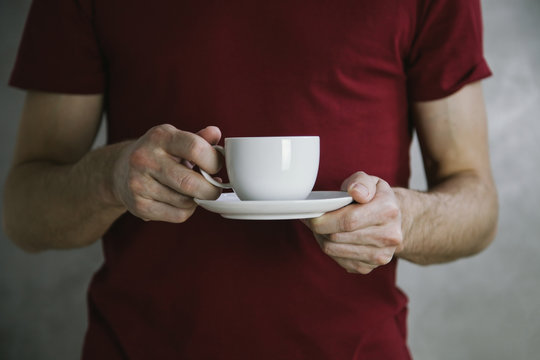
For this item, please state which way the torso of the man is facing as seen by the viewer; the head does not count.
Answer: toward the camera
